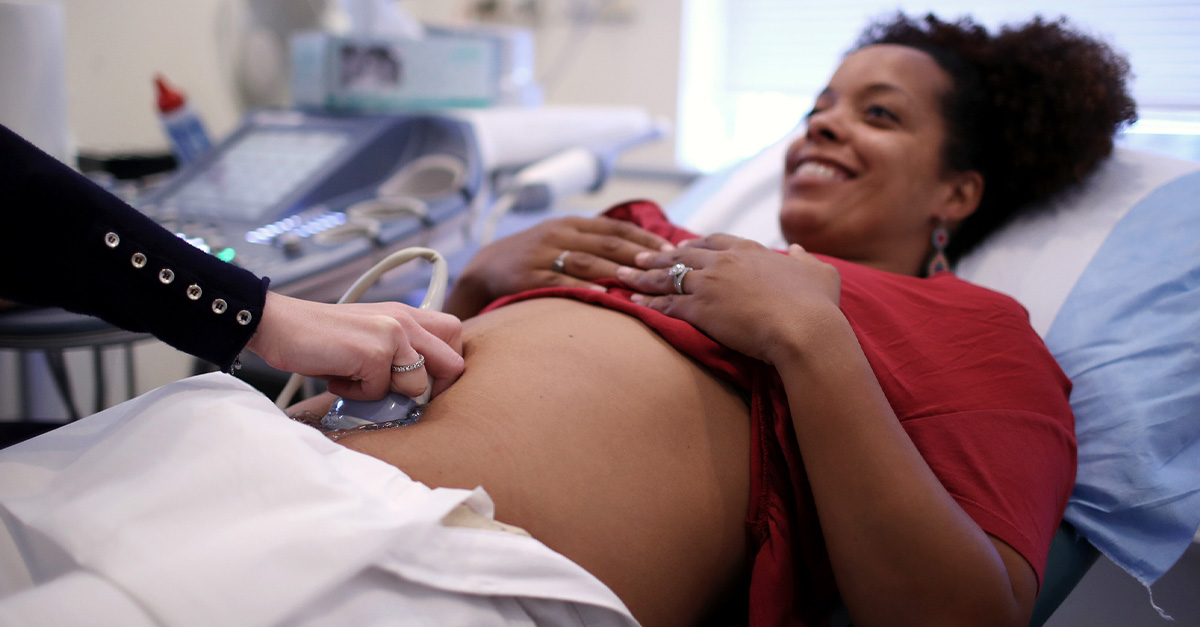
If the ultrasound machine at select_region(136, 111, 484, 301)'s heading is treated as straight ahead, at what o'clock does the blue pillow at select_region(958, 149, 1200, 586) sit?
The blue pillow is roughly at 9 o'clock from the ultrasound machine.

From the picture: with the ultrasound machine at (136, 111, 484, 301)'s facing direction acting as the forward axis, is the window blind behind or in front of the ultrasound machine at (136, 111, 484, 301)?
behind

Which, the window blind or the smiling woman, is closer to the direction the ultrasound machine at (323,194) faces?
the smiling woman

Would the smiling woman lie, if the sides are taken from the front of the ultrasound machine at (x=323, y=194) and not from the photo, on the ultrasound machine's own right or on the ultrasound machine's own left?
on the ultrasound machine's own left
